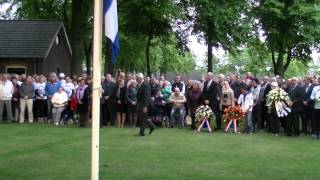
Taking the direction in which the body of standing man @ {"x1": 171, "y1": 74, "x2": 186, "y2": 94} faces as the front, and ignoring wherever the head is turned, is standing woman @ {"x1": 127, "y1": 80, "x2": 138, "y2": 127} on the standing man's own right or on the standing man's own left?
on the standing man's own right

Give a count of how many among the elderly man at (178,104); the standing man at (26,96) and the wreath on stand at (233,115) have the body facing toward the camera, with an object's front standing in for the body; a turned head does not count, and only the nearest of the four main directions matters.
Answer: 3

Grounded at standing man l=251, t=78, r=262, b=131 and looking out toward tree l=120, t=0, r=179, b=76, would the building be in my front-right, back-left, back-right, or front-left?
front-left

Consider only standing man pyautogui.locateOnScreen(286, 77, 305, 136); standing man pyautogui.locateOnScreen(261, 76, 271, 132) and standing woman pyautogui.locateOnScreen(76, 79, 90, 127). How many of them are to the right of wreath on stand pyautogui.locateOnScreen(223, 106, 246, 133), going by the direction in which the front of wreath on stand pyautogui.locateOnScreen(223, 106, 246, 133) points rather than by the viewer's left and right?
1

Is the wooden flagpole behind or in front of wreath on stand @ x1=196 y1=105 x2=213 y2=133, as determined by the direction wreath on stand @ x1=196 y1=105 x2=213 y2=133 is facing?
in front

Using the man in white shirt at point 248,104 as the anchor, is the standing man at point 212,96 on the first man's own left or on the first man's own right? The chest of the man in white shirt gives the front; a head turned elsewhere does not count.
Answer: on the first man's own right

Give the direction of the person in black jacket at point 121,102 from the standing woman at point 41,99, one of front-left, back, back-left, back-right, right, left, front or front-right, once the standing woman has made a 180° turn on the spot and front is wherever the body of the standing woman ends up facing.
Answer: back-right

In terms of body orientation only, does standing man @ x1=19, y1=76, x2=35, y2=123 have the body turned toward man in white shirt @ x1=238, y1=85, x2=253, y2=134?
no

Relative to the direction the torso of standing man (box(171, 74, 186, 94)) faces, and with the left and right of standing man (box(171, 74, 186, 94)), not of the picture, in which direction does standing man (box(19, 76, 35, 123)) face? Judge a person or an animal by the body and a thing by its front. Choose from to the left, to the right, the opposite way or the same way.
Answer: the same way

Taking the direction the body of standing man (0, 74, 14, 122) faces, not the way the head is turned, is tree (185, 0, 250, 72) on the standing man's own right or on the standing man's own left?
on the standing man's own left

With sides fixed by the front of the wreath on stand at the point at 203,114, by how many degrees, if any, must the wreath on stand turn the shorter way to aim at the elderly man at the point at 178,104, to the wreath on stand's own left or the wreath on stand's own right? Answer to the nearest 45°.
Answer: approximately 135° to the wreath on stand's own right

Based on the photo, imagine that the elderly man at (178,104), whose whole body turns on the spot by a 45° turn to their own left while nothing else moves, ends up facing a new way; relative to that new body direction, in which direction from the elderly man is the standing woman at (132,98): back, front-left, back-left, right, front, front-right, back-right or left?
back-right

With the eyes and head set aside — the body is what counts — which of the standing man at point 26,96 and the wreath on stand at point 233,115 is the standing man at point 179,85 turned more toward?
the wreath on stand

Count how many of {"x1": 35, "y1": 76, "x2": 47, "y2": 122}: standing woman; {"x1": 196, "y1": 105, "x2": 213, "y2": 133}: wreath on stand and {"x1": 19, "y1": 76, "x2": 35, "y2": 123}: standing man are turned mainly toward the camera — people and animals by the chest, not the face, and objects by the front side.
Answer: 3

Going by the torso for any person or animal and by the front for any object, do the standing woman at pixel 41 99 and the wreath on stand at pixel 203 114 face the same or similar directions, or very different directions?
same or similar directions

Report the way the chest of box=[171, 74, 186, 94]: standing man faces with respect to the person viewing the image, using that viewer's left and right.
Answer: facing the viewer

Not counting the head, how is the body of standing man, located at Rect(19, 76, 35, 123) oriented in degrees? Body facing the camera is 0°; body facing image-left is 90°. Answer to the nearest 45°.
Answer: approximately 0°

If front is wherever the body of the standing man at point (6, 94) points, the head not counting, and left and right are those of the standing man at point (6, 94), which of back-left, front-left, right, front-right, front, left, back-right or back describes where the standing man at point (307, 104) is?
front-left

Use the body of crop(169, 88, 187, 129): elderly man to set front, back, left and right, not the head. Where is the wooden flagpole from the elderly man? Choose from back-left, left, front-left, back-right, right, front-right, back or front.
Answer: front

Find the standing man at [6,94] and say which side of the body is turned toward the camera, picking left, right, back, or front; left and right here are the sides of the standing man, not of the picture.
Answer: front

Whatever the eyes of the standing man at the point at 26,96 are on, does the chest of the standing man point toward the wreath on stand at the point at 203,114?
no

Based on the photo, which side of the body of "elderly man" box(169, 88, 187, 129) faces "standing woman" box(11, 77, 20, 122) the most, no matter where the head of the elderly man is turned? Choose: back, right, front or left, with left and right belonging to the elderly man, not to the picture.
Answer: right
